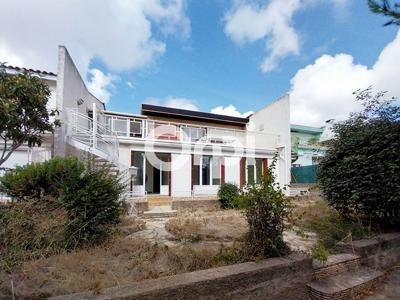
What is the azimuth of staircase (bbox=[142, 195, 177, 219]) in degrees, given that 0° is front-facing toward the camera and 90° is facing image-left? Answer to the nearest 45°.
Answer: approximately 0°

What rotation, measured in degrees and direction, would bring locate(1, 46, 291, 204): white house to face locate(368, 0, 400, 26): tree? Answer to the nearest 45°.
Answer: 0° — it already faces it

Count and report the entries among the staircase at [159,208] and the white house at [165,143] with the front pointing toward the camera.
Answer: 2

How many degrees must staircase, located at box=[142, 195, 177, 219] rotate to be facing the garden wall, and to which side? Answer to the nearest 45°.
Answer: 0° — it already faces it
